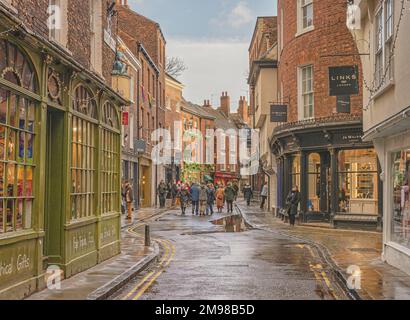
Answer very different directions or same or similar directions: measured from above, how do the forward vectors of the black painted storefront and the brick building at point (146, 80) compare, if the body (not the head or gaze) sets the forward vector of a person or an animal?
very different directions

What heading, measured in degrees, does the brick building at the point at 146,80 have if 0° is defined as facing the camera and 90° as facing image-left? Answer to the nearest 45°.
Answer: approximately 270°

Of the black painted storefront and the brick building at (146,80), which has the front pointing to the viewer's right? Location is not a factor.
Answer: the brick building

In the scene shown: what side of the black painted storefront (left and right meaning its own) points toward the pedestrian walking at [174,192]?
right

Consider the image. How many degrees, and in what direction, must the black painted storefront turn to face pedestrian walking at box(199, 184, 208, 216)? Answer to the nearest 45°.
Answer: approximately 90° to its right

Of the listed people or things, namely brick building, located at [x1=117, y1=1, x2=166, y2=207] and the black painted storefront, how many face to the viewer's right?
1

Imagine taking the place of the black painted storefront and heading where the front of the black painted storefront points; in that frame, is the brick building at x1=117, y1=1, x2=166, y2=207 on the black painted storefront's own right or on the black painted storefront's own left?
on the black painted storefront's own right

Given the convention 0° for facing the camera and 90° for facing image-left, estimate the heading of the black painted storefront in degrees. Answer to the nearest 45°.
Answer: approximately 45°

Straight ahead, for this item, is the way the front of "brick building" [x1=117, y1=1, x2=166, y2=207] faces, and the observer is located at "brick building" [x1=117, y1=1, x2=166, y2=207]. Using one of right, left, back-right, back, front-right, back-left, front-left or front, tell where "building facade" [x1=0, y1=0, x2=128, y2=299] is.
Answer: right

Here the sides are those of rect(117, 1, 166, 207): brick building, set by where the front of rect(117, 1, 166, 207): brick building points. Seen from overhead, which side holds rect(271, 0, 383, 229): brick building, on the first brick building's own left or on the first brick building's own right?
on the first brick building's own right
